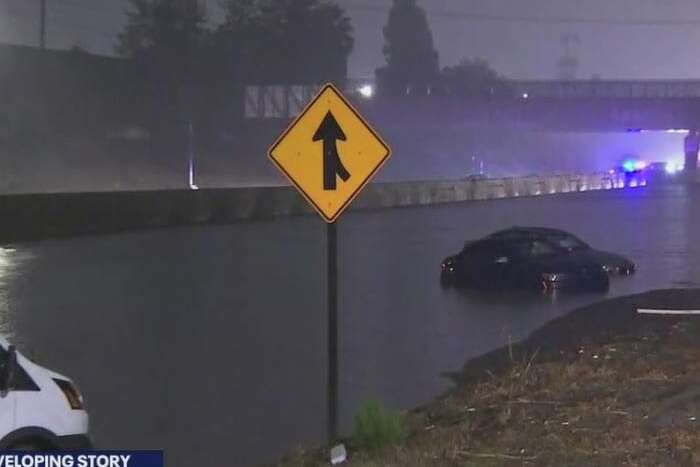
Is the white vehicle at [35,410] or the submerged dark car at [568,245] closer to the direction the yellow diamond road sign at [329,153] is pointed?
the white vehicle

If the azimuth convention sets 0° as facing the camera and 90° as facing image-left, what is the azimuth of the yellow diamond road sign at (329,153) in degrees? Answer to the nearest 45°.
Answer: approximately 0°

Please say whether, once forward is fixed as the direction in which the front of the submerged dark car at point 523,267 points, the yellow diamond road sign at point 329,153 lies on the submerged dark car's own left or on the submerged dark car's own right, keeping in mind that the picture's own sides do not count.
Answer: on the submerged dark car's own right

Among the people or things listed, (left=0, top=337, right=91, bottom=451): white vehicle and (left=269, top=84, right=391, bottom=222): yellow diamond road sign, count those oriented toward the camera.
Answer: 1

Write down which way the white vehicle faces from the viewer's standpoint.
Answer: facing to the right of the viewer

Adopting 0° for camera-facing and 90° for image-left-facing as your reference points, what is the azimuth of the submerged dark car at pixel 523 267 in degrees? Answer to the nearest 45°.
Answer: approximately 315°

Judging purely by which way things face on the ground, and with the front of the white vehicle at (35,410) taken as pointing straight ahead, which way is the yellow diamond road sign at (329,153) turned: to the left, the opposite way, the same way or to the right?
to the right
